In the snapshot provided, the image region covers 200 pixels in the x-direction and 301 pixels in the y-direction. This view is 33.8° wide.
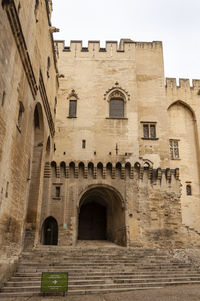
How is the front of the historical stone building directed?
toward the camera

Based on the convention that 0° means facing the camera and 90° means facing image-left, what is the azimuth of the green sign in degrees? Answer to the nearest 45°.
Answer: approximately 0°

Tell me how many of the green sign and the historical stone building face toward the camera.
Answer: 2

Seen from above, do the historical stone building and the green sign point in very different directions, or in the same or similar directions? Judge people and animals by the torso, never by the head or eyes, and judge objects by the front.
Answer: same or similar directions

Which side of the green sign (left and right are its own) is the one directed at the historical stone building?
back

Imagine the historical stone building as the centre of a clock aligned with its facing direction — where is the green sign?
The green sign is roughly at 12 o'clock from the historical stone building.
